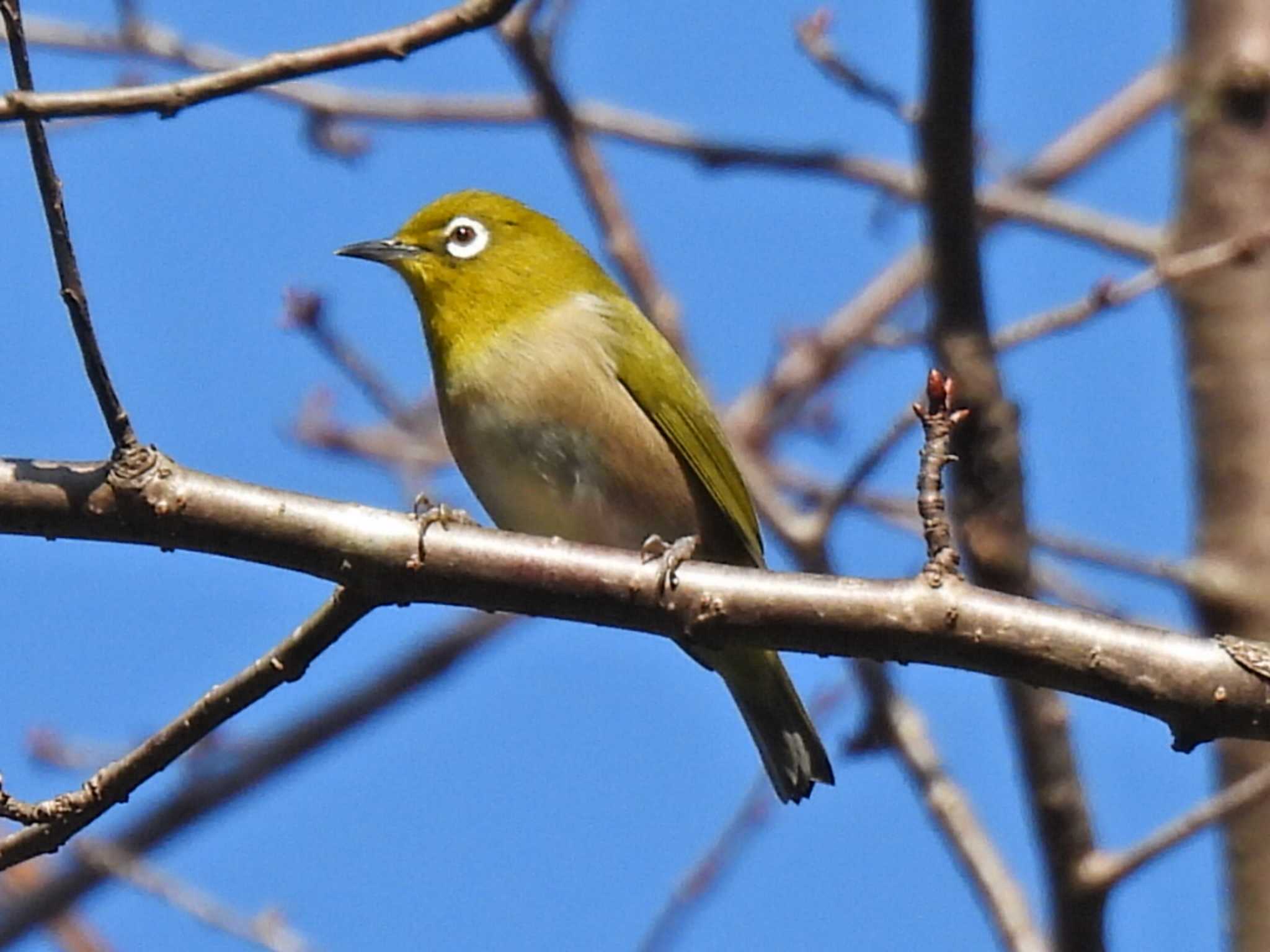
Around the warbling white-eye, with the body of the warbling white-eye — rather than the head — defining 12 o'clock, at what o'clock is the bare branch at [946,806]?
The bare branch is roughly at 7 o'clock from the warbling white-eye.

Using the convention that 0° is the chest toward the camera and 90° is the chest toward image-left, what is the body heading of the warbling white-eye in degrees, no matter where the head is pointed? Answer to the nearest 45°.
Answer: approximately 45°

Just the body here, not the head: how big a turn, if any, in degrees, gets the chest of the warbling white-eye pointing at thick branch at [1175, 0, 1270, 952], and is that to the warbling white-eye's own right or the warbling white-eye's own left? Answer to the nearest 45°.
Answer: approximately 135° to the warbling white-eye's own left

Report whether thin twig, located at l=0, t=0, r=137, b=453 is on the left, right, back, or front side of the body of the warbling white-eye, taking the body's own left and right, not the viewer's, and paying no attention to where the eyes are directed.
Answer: front

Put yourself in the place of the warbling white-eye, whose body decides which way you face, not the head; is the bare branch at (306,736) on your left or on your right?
on your right
